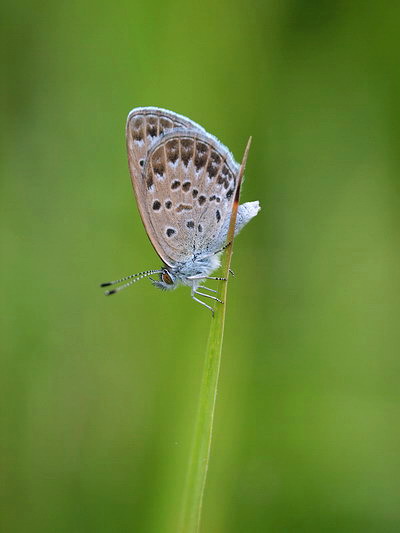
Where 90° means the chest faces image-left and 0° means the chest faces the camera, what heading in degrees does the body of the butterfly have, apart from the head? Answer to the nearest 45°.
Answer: approximately 90°
